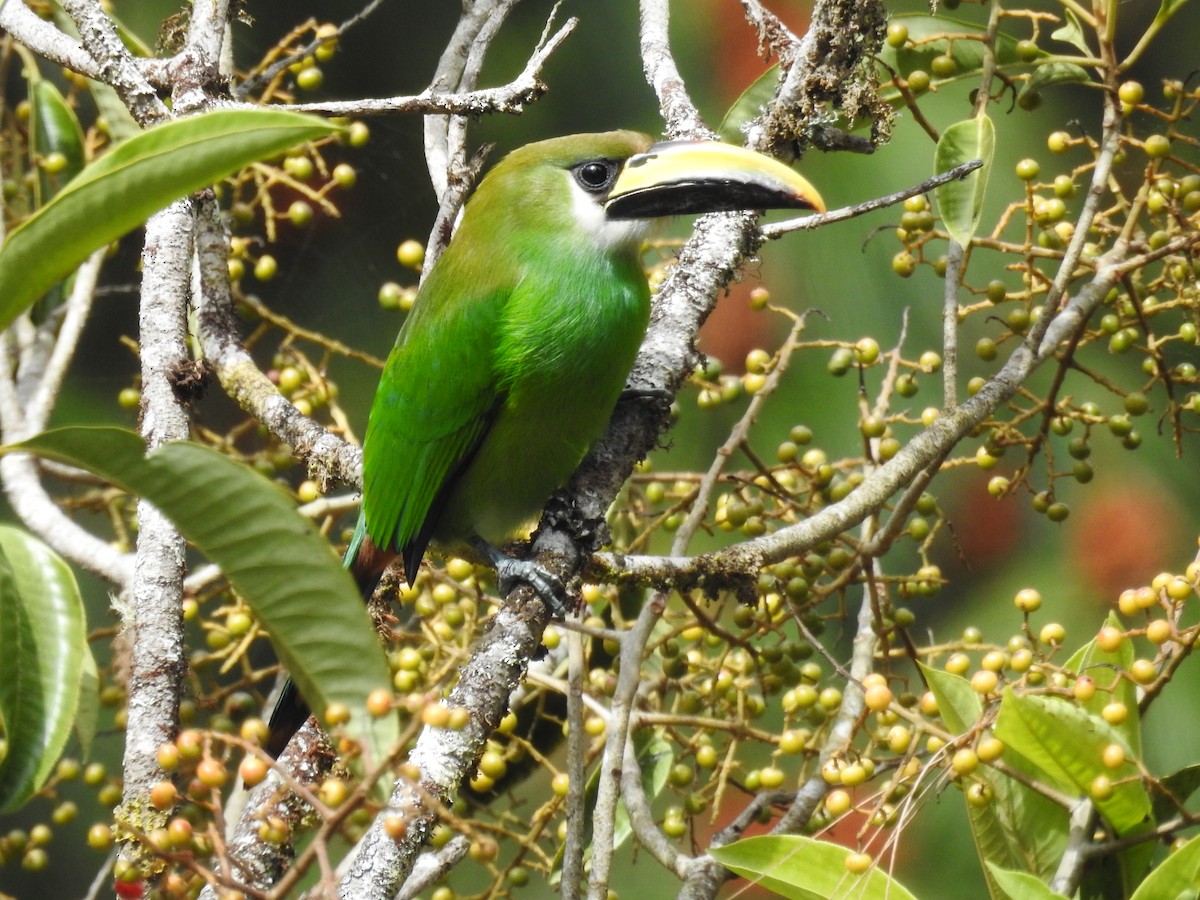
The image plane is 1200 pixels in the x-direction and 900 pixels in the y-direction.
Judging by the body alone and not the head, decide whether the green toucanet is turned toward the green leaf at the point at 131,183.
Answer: no

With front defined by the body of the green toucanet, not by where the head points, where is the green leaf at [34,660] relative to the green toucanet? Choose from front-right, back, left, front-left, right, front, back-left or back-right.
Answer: back-right

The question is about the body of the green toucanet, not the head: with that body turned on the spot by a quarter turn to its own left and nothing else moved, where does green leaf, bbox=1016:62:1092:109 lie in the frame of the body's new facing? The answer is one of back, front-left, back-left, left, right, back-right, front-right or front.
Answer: right

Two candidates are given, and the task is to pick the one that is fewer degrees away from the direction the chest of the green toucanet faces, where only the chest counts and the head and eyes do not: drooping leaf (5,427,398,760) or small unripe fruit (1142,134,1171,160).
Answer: the small unripe fruit

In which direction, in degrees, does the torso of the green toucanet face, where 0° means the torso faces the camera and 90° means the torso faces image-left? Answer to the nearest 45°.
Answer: approximately 270°

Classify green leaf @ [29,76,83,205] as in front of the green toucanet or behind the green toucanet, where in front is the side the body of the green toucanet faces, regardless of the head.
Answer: behind

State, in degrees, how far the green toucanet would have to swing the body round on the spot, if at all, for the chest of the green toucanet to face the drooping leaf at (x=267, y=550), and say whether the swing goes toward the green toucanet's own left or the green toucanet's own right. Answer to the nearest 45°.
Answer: approximately 90° to the green toucanet's own right
